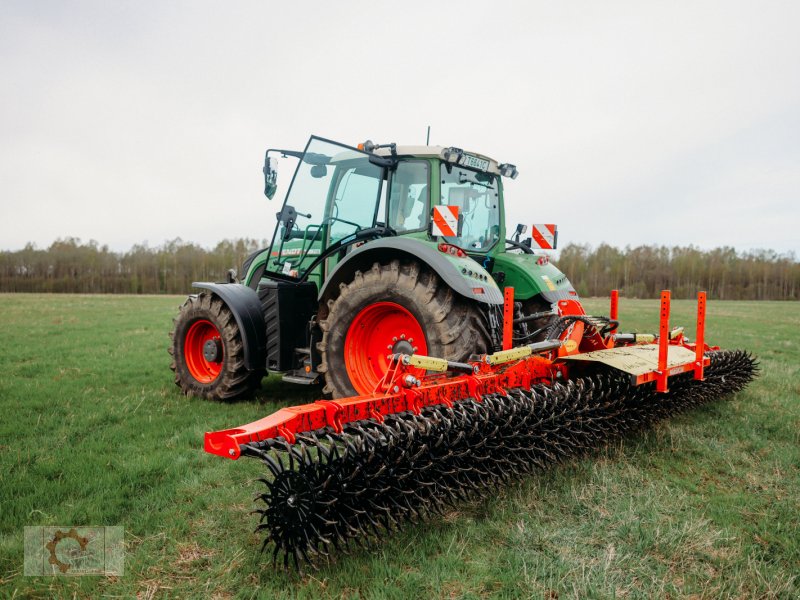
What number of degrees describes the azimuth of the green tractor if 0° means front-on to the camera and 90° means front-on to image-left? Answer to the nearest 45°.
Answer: approximately 135°
